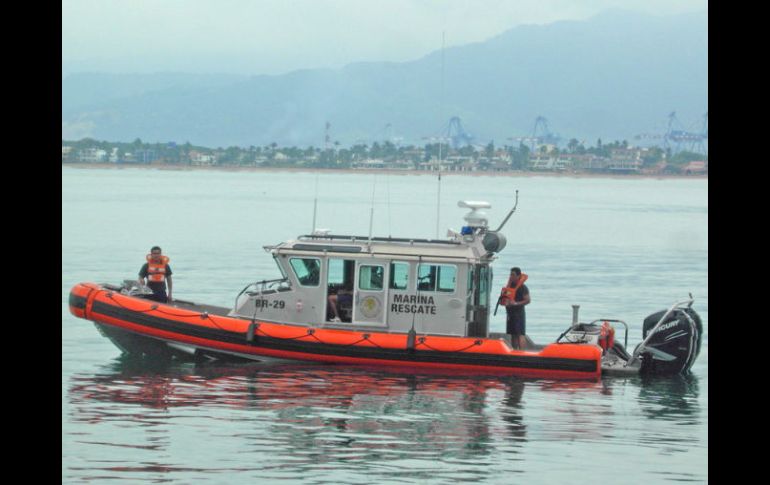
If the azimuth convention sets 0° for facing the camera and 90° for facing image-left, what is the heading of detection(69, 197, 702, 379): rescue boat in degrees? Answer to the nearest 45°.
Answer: approximately 90°

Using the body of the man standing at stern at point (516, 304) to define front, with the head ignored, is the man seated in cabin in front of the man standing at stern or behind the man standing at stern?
in front

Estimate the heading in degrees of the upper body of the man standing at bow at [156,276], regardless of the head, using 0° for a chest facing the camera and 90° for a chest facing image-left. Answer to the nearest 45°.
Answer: approximately 0°

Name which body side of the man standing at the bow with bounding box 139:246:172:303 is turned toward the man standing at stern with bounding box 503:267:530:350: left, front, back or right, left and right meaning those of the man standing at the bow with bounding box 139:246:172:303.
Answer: left

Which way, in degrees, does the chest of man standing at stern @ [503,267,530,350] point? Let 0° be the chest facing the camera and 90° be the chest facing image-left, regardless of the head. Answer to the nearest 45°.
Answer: approximately 45°
